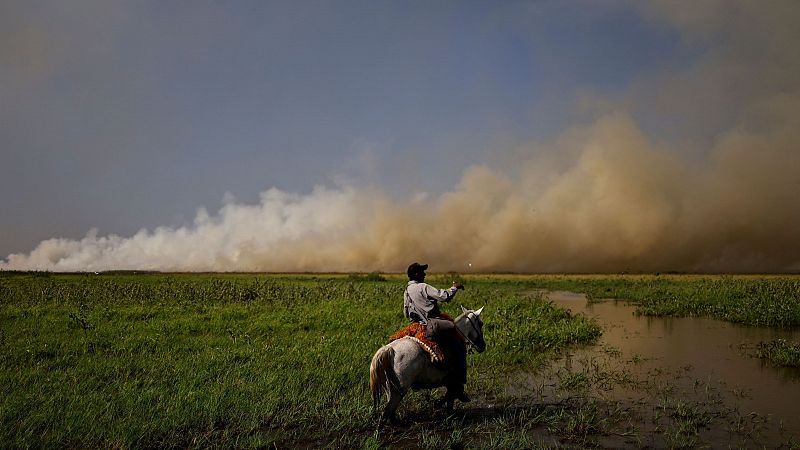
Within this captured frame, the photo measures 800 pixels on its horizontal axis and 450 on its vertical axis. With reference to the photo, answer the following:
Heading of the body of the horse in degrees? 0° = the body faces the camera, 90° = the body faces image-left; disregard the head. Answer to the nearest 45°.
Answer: approximately 225°
